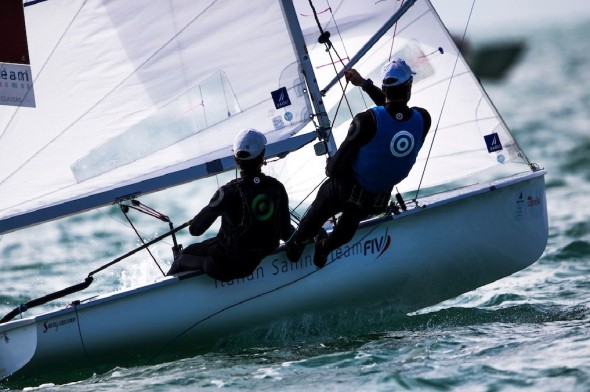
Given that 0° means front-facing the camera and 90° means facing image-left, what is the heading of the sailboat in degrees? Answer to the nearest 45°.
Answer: approximately 270°

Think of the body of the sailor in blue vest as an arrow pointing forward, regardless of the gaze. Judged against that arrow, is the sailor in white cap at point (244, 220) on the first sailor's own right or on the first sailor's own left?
on the first sailor's own left

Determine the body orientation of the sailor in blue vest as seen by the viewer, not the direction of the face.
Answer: away from the camera
